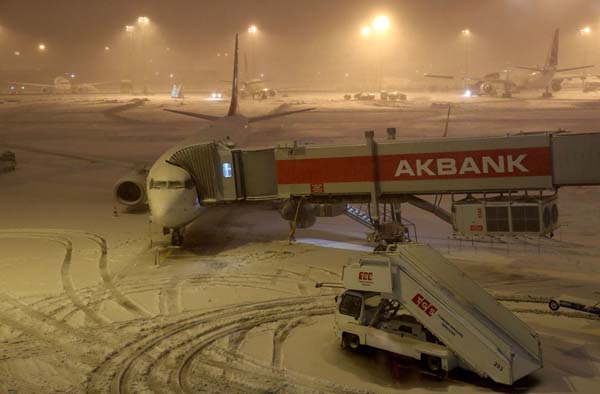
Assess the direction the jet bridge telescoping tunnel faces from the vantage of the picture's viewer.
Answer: facing to the left of the viewer
